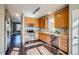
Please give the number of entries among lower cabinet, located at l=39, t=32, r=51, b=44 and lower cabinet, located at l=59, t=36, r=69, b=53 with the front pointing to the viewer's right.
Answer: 0

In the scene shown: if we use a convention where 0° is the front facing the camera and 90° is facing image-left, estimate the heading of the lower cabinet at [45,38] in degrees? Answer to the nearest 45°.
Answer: approximately 45°

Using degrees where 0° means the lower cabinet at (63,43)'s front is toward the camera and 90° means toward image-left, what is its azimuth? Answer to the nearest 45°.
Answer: approximately 45°

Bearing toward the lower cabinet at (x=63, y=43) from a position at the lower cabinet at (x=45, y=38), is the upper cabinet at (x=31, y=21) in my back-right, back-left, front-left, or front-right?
back-right

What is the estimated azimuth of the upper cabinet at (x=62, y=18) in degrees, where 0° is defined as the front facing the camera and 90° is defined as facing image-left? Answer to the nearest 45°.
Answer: approximately 45°
